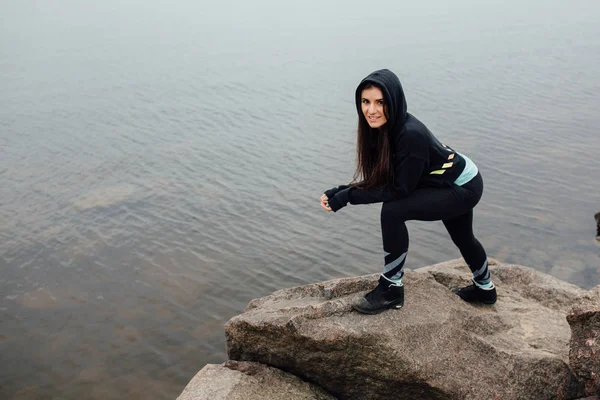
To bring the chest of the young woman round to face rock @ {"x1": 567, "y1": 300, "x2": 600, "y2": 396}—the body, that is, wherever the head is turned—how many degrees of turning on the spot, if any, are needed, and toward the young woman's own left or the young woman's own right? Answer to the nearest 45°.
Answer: approximately 135° to the young woman's own left

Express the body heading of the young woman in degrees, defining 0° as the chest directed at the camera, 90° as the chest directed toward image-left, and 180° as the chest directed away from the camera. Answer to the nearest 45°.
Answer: approximately 90°
